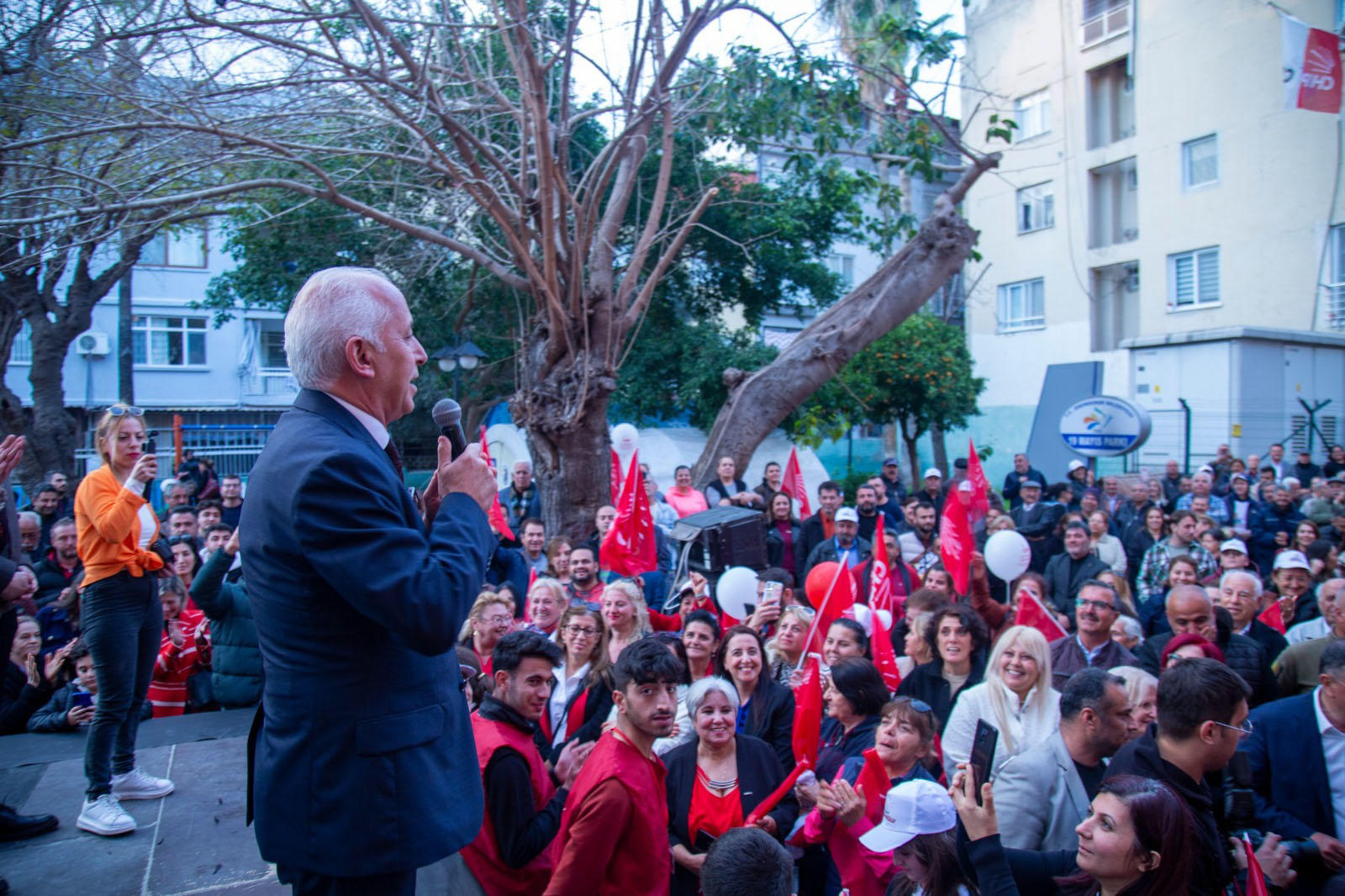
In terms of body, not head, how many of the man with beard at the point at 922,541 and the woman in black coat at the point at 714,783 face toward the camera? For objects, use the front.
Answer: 2

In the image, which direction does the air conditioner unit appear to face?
toward the camera

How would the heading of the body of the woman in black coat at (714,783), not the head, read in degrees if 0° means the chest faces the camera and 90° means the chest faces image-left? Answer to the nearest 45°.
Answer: approximately 0°

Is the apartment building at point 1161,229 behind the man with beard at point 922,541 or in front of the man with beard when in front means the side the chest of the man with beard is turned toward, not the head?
behind

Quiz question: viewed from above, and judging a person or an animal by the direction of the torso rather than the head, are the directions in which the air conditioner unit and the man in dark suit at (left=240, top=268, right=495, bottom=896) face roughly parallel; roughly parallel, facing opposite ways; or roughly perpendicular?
roughly perpendicular

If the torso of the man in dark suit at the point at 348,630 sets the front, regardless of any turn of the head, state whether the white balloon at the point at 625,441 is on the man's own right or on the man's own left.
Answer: on the man's own left

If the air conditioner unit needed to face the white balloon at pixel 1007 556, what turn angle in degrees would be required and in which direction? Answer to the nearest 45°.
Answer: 0° — it already faces it

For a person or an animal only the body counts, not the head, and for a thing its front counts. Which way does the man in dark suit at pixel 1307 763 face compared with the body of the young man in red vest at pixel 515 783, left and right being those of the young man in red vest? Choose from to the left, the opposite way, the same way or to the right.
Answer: to the right

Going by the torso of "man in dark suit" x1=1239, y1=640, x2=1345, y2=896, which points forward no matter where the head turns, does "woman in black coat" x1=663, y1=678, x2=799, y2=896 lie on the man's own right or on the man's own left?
on the man's own right

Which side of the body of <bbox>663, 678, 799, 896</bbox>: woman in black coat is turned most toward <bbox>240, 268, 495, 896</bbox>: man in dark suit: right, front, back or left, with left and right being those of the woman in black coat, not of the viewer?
front

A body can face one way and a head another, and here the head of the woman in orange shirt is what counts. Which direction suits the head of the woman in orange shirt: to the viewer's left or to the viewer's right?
to the viewer's right

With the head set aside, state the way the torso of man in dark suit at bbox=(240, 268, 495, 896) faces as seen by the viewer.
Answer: to the viewer's right

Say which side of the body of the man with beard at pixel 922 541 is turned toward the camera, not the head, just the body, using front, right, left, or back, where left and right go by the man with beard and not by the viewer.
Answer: front
